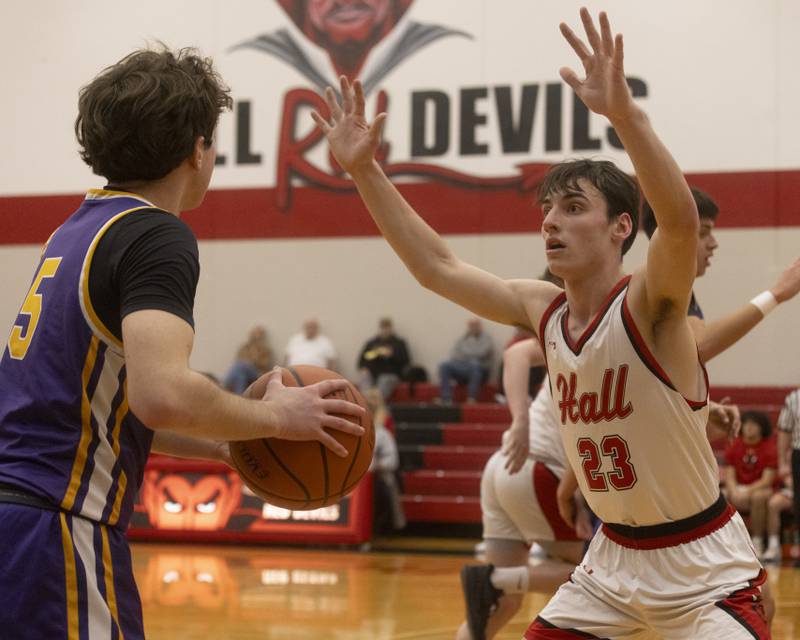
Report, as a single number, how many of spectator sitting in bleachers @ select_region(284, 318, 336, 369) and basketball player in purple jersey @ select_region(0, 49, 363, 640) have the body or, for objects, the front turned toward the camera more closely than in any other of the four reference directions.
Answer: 1

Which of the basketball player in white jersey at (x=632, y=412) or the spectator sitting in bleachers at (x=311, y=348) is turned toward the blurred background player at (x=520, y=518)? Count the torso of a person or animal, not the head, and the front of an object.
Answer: the spectator sitting in bleachers

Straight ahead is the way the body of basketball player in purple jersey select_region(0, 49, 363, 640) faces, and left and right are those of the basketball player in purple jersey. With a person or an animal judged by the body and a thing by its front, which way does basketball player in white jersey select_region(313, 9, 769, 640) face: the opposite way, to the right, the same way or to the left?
the opposite way

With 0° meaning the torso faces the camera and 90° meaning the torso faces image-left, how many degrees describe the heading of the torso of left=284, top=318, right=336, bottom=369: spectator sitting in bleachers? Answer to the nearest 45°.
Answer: approximately 0°

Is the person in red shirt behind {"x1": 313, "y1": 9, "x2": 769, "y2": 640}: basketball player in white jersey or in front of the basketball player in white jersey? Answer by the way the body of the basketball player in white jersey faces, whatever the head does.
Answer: behind

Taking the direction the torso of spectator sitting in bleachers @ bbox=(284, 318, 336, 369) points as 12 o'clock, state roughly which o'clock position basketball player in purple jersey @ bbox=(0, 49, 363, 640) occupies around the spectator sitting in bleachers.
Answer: The basketball player in purple jersey is roughly at 12 o'clock from the spectator sitting in bleachers.

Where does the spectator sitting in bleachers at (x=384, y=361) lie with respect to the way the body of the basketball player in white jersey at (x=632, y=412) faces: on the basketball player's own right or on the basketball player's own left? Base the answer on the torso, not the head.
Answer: on the basketball player's own right

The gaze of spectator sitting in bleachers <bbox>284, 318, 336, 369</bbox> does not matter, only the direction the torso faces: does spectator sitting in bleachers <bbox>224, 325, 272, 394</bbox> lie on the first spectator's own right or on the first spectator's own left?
on the first spectator's own right

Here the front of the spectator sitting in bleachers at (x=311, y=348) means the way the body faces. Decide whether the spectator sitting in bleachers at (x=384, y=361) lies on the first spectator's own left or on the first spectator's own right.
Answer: on the first spectator's own left

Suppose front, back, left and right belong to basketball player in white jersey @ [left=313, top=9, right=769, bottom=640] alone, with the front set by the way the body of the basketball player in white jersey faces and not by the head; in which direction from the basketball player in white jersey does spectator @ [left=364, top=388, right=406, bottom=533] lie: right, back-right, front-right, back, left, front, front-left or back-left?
back-right
